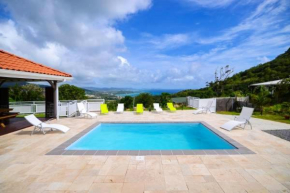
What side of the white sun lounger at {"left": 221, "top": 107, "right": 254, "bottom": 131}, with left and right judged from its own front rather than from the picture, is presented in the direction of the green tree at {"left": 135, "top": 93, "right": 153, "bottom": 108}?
right

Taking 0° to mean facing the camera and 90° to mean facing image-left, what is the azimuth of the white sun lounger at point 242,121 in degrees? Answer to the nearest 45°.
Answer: approximately 45°

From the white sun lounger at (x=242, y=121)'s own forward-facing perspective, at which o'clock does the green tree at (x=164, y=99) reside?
The green tree is roughly at 3 o'clock from the white sun lounger.

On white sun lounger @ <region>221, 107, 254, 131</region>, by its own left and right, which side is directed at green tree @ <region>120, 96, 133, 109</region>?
right

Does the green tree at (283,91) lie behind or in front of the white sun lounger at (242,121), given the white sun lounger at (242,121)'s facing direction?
behind
